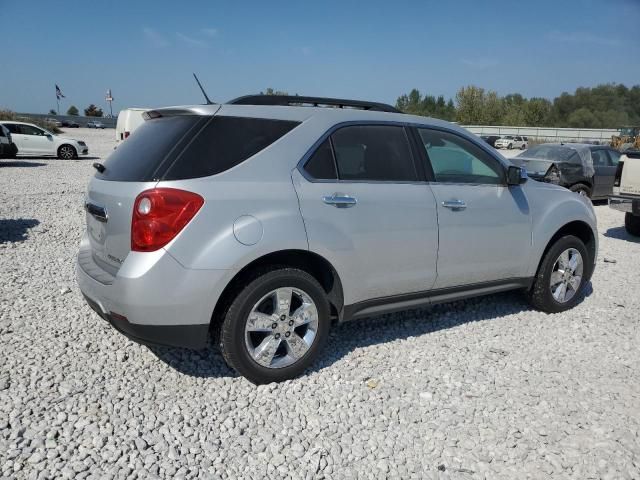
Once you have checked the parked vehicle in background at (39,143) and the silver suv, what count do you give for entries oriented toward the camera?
0

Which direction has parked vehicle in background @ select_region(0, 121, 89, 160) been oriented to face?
to the viewer's right

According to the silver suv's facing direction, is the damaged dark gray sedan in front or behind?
in front

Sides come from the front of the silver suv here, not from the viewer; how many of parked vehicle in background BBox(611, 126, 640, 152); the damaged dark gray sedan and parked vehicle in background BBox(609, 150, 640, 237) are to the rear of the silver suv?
0

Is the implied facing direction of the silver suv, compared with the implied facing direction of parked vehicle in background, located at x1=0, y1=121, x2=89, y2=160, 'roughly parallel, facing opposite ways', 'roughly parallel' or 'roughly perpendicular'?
roughly parallel

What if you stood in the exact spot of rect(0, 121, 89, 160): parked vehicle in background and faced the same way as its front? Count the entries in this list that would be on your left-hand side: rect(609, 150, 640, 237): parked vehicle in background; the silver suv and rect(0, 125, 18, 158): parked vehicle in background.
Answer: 0

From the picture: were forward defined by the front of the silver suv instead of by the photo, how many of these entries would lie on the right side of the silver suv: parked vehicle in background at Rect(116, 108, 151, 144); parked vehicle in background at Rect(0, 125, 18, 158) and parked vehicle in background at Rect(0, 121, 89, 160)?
0

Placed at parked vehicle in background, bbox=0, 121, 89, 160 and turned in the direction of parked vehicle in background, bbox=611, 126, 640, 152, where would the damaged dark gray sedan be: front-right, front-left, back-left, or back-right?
front-right

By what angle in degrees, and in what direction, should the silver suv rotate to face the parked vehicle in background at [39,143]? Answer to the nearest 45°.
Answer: approximately 90° to its left

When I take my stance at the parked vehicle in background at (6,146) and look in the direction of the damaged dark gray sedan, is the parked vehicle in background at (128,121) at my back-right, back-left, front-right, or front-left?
front-left

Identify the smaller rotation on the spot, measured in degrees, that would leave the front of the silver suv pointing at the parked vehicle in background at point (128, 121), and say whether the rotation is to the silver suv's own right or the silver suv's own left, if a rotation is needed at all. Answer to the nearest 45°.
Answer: approximately 90° to the silver suv's own left

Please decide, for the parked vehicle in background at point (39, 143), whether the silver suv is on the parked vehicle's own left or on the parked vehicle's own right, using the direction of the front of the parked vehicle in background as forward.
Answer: on the parked vehicle's own right

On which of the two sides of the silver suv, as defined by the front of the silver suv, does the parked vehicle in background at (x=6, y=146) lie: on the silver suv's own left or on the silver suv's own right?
on the silver suv's own left

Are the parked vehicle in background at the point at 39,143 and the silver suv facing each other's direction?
no

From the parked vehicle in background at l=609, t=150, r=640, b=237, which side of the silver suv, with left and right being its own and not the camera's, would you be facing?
front

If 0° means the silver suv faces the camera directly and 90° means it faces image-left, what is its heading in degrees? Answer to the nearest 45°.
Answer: approximately 225°

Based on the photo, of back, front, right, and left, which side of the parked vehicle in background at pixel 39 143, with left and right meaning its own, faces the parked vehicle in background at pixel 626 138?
front
